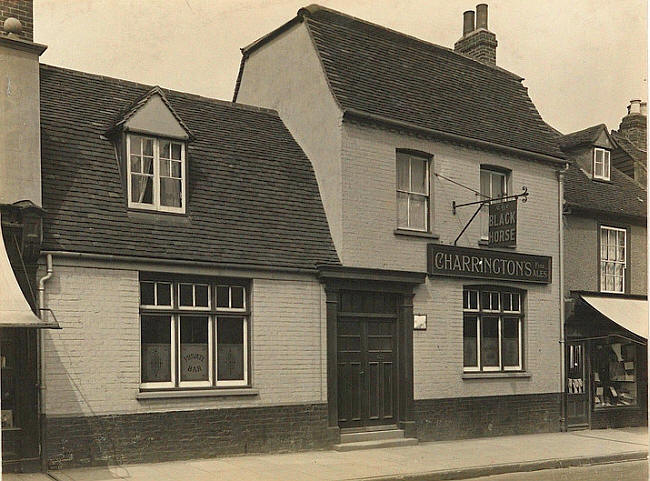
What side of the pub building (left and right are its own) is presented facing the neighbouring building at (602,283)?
left

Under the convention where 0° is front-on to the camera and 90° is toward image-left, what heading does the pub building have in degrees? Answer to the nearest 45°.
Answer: approximately 315°
